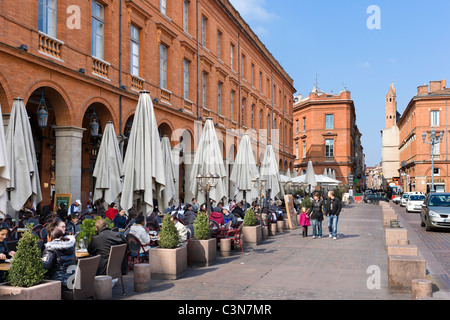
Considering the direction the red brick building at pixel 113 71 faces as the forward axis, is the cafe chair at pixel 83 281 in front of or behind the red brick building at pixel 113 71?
in front

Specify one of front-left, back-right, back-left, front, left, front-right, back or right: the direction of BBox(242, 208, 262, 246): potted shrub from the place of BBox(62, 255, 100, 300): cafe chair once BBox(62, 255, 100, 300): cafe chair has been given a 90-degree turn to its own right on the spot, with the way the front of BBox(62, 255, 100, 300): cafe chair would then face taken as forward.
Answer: front

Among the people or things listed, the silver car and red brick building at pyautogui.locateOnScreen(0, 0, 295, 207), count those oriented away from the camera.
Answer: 0

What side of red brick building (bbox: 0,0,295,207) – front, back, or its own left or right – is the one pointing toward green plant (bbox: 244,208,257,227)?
front

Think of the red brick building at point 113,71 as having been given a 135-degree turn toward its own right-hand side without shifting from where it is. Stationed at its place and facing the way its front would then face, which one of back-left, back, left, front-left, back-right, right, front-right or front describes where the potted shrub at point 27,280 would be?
left

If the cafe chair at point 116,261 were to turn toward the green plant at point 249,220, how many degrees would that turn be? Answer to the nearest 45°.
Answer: approximately 90° to its right

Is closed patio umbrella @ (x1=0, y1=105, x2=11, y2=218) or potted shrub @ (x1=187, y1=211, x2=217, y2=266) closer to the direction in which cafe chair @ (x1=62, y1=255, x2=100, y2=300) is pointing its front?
the closed patio umbrella
